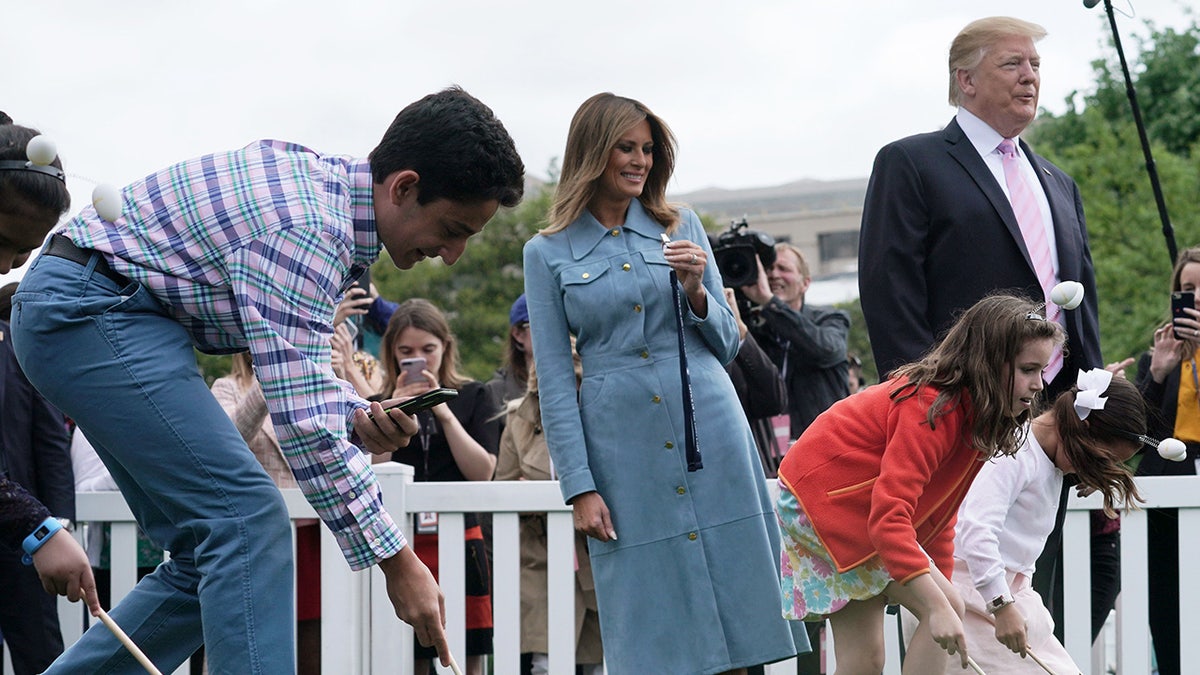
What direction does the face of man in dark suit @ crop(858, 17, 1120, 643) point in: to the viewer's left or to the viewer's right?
to the viewer's right

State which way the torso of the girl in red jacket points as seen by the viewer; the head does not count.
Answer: to the viewer's right

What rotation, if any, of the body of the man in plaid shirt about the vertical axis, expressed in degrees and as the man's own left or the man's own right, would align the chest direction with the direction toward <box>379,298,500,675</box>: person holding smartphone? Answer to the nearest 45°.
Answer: approximately 90° to the man's own left

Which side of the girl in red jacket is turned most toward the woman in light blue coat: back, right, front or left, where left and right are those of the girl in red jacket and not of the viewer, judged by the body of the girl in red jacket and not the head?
back

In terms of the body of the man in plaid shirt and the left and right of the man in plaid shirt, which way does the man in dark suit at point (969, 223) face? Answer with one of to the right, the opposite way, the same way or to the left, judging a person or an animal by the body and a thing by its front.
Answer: to the right

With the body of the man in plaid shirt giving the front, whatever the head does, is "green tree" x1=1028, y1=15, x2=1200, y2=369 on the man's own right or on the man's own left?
on the man's own left

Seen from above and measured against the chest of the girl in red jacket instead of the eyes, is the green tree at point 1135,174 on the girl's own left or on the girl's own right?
on the girl's own left

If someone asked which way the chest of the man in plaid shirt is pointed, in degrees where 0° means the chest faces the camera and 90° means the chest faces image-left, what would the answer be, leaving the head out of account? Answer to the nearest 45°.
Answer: approximately 270°

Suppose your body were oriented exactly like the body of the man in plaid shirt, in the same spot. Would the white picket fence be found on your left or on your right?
on your left
